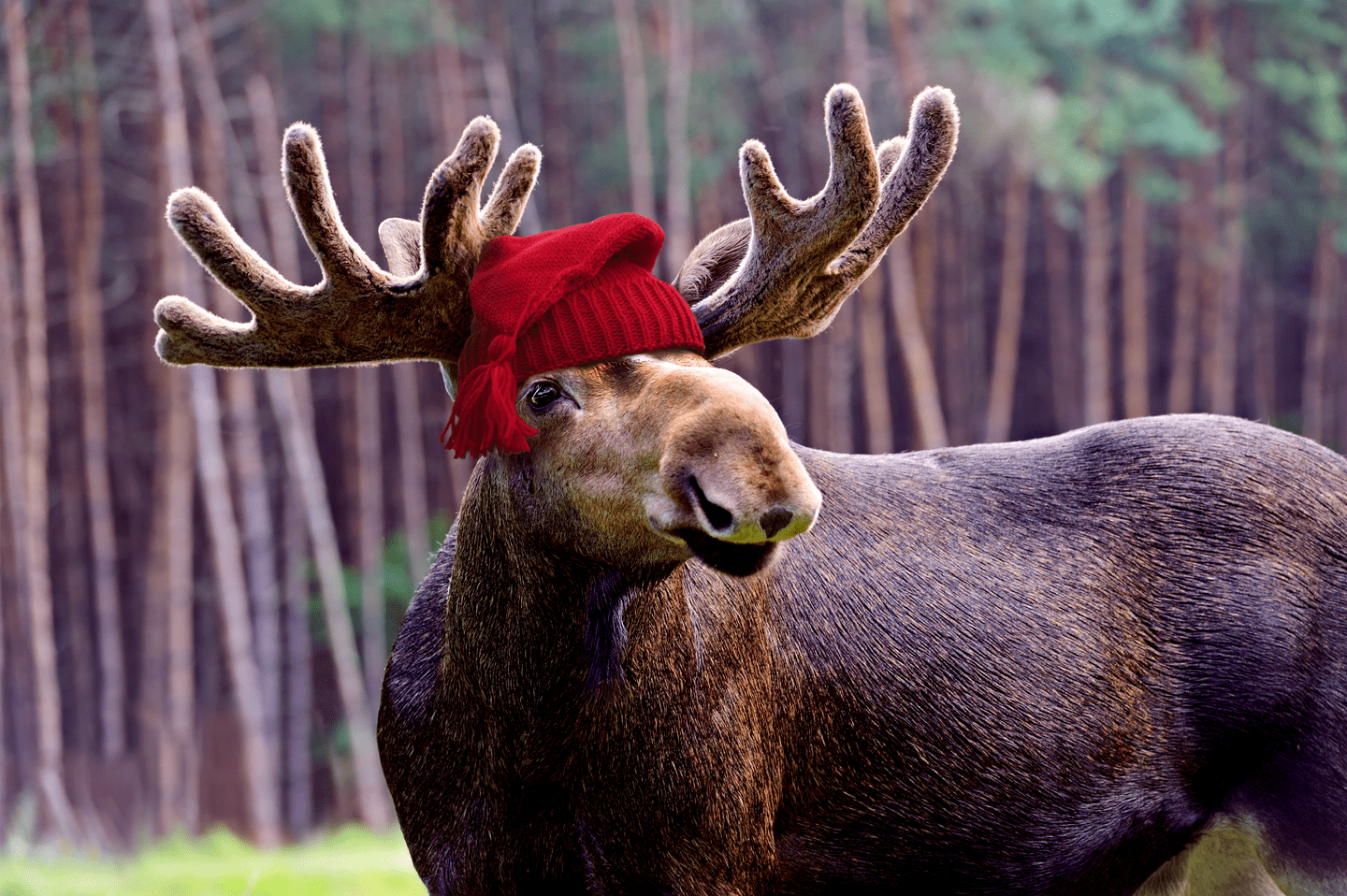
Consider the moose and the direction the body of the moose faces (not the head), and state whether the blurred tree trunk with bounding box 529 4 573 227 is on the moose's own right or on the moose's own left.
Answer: on the moose's own right

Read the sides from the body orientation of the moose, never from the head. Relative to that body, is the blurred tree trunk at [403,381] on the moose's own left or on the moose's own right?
on the moose's own right

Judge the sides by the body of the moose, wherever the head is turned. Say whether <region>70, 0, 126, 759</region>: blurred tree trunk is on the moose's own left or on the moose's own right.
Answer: on the moose's own right

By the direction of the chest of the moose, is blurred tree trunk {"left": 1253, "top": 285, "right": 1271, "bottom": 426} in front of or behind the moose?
behind

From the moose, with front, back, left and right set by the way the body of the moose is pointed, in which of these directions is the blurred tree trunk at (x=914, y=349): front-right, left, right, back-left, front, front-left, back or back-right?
back-right

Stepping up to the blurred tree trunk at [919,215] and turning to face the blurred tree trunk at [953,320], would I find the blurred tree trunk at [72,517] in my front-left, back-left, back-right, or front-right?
back-left

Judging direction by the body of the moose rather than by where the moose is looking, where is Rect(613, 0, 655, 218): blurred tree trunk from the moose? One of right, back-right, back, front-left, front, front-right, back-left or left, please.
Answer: back-right

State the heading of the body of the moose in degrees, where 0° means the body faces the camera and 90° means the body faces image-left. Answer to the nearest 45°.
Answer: approximately 45°
